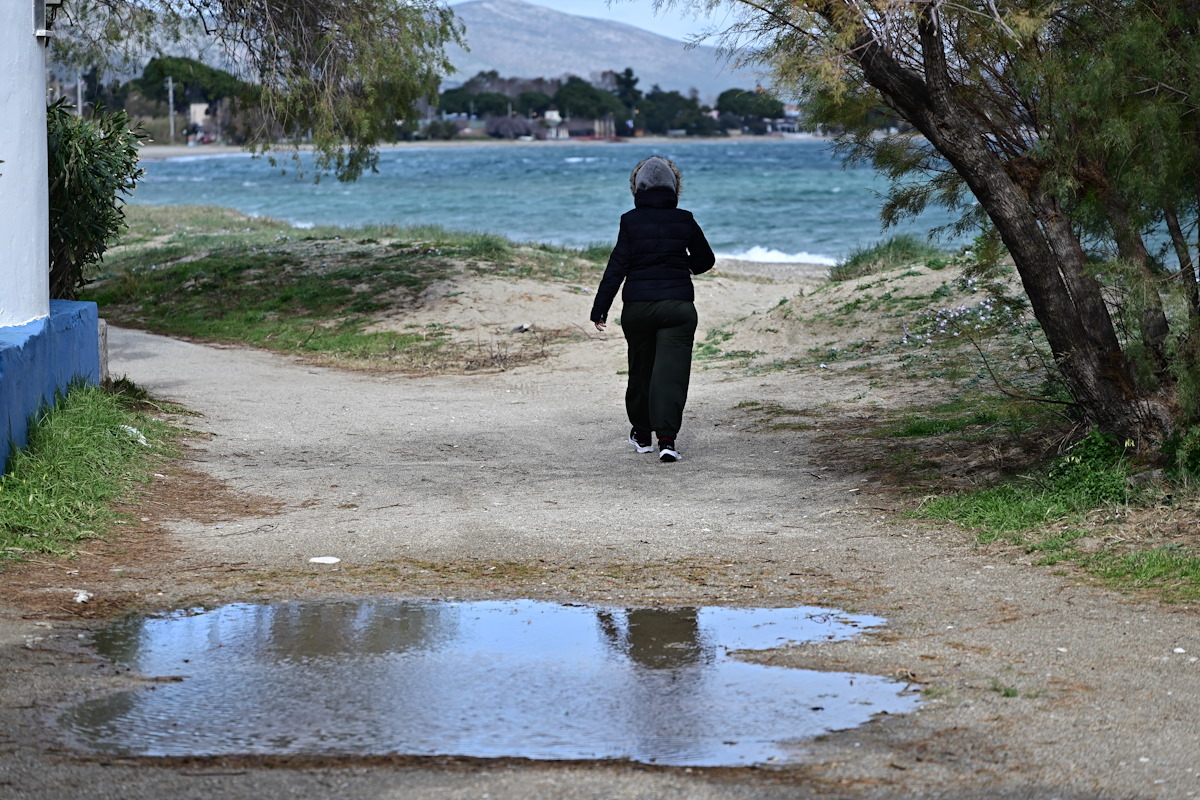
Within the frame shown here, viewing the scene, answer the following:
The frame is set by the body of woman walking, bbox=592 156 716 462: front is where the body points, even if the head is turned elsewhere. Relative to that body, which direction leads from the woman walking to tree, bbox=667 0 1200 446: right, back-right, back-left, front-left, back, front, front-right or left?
back-right

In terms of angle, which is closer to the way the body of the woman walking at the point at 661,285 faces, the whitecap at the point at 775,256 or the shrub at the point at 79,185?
the whitecap

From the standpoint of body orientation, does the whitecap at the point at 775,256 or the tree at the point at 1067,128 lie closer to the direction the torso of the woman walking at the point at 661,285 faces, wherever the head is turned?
the whitecap

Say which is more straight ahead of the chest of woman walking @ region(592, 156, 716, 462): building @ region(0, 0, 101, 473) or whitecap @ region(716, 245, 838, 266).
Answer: the whitecap

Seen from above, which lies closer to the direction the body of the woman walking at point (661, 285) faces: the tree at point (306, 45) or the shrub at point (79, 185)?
the tree

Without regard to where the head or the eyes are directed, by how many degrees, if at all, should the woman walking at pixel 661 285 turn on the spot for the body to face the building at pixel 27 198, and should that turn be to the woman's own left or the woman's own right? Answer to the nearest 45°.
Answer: approximately 90° to the woman's own left

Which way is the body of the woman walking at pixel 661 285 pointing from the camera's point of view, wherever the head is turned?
away from the camera

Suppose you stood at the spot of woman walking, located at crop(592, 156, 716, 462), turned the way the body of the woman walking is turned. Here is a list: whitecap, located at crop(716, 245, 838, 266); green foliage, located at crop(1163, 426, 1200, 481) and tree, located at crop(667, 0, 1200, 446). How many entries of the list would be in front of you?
1

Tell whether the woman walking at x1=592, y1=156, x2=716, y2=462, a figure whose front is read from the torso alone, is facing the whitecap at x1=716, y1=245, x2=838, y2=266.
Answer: yes

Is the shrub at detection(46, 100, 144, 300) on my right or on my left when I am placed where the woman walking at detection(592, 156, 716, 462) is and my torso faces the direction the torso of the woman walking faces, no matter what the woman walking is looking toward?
on my left
